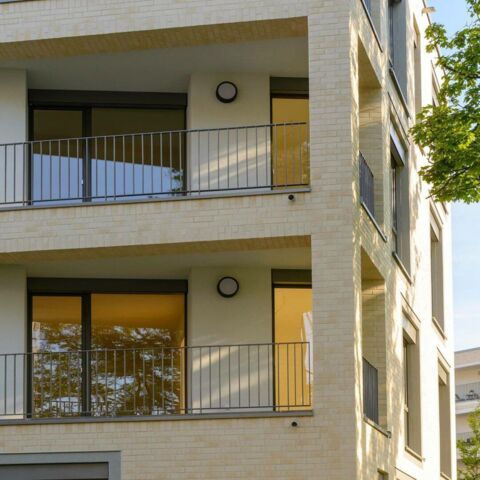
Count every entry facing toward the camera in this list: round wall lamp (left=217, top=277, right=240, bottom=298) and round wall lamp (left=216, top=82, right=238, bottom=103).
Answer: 2

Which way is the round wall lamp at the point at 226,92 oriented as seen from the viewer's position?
toward the camera

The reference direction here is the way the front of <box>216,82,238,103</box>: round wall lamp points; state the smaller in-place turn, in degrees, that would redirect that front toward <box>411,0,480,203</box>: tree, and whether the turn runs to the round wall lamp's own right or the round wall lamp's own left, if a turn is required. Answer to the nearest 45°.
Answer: approximately 135° to the round wall lamp's own left

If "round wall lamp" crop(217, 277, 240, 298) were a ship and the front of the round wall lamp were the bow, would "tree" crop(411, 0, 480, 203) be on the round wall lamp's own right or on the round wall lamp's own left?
on the round wall lamp's own left
